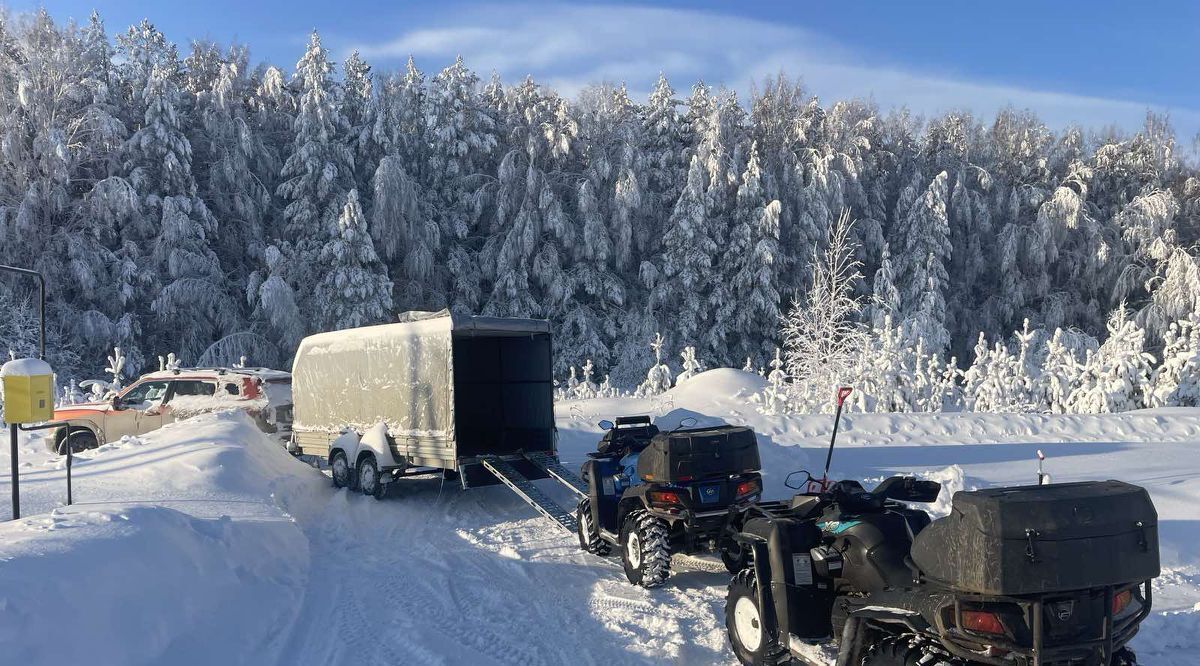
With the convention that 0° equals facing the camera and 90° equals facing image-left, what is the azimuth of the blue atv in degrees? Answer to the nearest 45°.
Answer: approximately 135°

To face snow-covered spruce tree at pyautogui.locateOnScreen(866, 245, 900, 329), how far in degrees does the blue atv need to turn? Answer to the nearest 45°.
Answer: approximately 45° to its right

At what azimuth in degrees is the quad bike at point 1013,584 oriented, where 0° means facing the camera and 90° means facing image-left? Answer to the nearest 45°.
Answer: approximately 135°

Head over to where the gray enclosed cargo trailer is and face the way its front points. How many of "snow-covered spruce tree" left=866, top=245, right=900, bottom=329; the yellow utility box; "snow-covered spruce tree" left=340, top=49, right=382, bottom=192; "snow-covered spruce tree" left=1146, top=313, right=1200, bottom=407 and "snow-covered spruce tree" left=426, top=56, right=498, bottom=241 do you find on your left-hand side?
1

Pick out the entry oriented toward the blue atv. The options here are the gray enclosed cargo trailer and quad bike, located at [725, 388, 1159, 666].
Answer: the quad bike

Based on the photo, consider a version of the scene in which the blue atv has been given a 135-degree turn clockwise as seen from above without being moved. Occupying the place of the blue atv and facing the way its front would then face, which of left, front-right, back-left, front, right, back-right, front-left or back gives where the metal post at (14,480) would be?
back

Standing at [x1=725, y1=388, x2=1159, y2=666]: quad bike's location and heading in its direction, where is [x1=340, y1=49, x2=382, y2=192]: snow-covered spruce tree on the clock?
The snow-covered spruce tree is roughly at 12 o'clock from the quad bike.

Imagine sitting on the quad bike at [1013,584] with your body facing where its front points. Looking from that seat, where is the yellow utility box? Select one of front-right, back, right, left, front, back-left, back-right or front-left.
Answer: front-left

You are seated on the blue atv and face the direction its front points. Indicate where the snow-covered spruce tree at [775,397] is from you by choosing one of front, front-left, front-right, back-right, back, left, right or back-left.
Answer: front-right

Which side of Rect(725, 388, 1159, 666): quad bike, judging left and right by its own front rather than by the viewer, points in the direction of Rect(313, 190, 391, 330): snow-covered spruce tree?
front

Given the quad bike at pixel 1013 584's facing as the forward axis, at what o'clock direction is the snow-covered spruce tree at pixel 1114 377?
The snow-covered spruce tree is roughly at 2 o'clock from the quad bike.

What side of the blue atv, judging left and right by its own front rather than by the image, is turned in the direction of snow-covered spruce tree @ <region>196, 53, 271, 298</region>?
front

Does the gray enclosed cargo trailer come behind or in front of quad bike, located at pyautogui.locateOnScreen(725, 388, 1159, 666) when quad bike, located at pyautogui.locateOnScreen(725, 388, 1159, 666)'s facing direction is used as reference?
in front

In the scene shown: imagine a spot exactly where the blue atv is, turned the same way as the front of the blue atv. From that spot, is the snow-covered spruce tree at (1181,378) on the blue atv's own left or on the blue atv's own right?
on the blue atv's own right

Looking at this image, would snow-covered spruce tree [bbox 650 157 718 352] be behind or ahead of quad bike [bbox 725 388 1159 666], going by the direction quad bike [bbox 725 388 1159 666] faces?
ahead

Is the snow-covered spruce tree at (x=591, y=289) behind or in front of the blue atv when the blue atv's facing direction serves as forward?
in front
